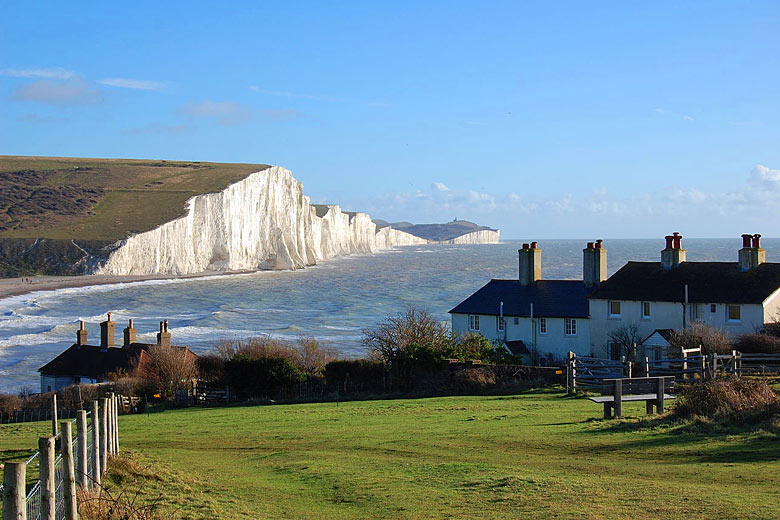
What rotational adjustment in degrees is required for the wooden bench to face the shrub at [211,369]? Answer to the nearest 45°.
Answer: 0° — it already faces it

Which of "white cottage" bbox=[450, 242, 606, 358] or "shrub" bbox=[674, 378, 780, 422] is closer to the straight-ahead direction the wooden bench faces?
the white cottage

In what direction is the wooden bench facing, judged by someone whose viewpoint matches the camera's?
facing away from the viewer and to the left of the viewer
